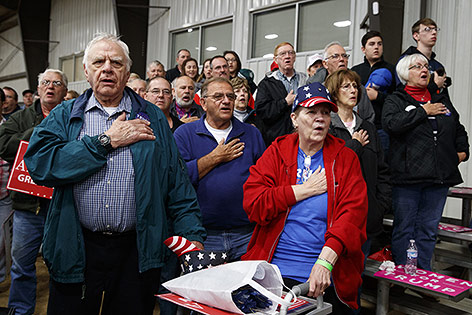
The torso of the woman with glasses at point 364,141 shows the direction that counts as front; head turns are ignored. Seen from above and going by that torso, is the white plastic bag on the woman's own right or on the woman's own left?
on the woman's own right

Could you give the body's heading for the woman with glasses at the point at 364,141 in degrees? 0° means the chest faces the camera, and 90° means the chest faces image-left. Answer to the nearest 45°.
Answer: approximately 315°

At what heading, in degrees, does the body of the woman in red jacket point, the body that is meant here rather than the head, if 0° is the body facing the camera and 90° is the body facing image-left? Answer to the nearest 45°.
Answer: approximately 0°

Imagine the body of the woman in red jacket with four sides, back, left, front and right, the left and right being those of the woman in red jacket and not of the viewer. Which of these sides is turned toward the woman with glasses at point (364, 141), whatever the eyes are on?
back

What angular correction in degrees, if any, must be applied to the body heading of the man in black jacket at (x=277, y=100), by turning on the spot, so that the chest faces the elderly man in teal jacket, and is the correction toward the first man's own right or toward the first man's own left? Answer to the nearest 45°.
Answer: approximately 45° to the first man's own right

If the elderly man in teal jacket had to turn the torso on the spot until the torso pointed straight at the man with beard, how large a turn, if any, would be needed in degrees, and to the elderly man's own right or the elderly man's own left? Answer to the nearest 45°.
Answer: approximately 180°

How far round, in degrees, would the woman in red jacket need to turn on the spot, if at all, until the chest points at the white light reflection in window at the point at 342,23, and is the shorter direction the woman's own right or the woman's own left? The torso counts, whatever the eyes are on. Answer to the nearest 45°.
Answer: approximately 180°

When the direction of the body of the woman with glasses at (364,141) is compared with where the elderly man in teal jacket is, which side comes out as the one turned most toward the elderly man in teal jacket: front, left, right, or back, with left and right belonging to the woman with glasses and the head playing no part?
right

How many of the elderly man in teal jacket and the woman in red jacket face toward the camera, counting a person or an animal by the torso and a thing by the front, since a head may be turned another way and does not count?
2
